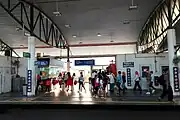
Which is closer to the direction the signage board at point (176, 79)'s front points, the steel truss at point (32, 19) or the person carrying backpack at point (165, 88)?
the person carrying backpack

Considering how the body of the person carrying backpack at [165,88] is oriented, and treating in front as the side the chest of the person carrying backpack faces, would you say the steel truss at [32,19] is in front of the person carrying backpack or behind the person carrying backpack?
behind

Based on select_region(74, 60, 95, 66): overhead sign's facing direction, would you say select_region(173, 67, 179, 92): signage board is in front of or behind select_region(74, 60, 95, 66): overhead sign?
in front

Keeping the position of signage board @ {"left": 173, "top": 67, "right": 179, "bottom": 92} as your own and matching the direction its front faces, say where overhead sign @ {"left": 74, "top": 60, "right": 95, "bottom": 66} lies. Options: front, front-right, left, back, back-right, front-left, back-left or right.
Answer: back-right

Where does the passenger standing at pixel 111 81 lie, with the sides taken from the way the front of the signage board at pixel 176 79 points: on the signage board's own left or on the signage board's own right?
on the signage board's own right

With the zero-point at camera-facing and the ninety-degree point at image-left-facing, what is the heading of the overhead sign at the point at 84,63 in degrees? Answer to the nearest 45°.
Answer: approximately 0°
